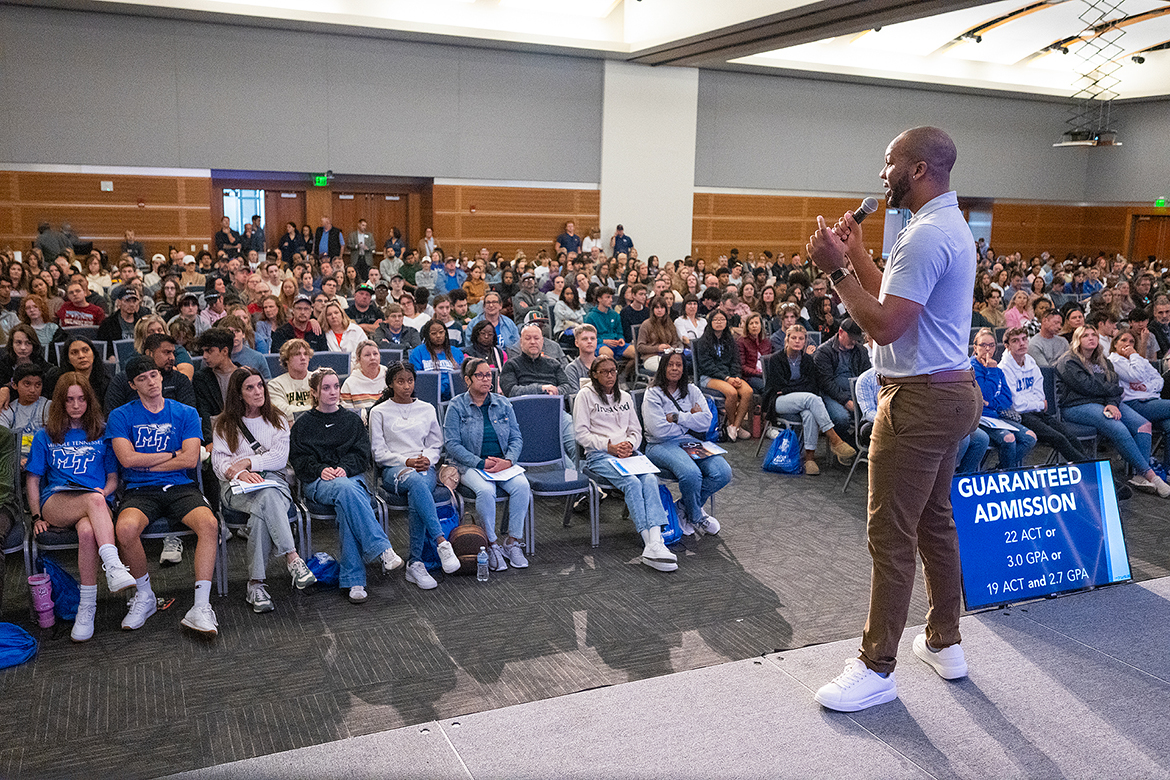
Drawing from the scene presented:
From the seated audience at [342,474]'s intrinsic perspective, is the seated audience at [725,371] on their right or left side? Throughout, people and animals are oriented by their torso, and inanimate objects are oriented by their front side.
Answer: on their left

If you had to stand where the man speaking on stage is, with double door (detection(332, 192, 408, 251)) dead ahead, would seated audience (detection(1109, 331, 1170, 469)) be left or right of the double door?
right

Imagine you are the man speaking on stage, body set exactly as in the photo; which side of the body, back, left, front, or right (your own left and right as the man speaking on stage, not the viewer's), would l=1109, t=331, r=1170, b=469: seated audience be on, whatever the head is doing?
right

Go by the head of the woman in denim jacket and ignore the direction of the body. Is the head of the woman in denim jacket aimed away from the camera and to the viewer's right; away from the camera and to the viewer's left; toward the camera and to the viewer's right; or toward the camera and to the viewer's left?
toward the camera and to the viewer's right

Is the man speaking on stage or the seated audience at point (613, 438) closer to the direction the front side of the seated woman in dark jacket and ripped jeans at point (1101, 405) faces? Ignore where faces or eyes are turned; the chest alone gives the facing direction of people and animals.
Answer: the man speaking on stage

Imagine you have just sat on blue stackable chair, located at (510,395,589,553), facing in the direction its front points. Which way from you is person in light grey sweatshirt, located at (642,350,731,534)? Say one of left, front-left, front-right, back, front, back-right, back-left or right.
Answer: front-left

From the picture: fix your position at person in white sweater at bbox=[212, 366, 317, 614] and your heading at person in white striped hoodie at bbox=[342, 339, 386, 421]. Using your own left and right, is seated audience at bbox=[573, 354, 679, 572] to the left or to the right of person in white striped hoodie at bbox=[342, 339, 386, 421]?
right

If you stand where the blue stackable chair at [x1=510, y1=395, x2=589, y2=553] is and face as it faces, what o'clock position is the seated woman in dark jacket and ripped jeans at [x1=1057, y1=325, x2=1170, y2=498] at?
The seated woman in dark jacket and ripped jeans is roughly at 10 o'clock from the blue stackable chair.

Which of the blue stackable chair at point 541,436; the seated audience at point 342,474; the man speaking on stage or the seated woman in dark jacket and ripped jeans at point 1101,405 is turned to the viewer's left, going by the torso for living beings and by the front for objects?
the man speaking on stage

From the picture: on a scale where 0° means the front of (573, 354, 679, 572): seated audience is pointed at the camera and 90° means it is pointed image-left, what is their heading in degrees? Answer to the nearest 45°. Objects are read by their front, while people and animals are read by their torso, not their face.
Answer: approximately 315°

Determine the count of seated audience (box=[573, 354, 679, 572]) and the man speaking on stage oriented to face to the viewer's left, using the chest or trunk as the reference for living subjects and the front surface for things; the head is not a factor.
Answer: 1
